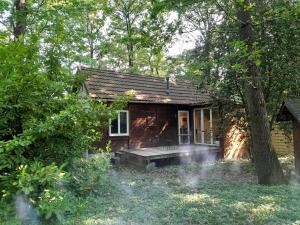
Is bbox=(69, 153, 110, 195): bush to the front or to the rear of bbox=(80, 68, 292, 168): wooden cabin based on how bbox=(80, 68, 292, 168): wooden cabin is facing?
to the front

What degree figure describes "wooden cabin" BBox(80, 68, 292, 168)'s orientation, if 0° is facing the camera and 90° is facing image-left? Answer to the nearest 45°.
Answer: approximately 0°

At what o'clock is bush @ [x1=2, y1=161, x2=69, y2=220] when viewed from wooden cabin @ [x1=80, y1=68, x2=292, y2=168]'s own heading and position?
The bush is roughly at 12 o'clock from the wooden cabin.
